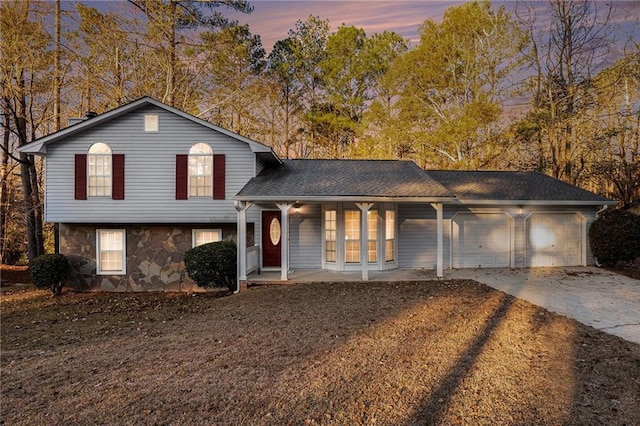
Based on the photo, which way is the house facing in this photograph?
toward the camera

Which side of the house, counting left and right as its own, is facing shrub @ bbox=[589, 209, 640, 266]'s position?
left

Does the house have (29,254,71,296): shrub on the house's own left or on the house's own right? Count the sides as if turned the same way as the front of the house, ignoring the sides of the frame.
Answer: on the house's own right

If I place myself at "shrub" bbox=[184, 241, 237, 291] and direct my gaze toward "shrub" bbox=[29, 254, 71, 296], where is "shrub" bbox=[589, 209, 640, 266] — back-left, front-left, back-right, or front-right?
back-right

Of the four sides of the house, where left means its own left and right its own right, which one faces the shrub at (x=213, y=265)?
front
